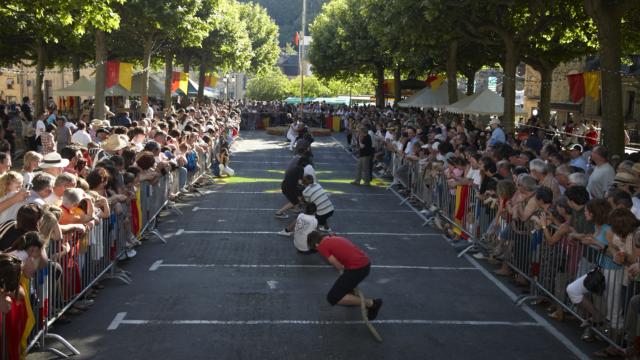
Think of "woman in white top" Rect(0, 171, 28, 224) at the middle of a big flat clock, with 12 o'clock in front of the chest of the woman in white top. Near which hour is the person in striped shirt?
The person in striped shirt is roughly at 11 o'clock from the woman in white top.

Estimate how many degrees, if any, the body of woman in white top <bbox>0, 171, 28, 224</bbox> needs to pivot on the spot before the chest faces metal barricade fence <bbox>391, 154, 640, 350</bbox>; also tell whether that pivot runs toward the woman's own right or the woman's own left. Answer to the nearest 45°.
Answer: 0° — they already face it

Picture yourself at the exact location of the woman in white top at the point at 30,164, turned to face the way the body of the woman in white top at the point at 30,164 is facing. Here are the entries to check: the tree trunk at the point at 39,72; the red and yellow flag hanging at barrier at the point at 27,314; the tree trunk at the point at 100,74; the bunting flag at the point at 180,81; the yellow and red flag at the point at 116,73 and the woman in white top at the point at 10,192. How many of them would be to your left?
4

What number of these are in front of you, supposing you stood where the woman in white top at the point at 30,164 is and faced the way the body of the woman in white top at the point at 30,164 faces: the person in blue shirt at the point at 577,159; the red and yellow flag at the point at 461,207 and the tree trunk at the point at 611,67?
3

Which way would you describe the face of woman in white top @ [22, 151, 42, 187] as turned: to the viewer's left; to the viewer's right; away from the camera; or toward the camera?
to the viewer's right

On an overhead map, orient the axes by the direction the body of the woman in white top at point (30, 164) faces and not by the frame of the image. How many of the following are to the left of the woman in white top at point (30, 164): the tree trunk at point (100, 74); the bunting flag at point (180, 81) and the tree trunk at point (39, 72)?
3

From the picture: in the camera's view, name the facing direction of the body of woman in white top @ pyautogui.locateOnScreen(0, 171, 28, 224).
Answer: to the viewer's right

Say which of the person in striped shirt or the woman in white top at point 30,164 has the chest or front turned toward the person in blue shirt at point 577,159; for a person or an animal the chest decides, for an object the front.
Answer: the woman in white top

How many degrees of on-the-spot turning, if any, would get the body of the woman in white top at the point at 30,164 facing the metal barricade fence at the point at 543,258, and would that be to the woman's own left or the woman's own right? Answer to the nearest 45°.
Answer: approximately 45° to the woman's own right

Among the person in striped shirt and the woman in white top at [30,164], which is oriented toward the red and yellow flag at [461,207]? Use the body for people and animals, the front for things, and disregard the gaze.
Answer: the woman in white top

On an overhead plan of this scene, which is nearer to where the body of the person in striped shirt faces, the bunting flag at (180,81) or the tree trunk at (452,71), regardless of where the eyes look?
the bunting flag

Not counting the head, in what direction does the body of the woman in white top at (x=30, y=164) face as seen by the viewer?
to the viewer's right

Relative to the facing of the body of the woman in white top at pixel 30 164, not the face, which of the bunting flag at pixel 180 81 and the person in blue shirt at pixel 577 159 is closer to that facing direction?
the person in blue shirt

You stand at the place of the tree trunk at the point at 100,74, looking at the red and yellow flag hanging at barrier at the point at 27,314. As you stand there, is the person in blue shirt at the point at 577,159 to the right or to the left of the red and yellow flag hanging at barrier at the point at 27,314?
left
